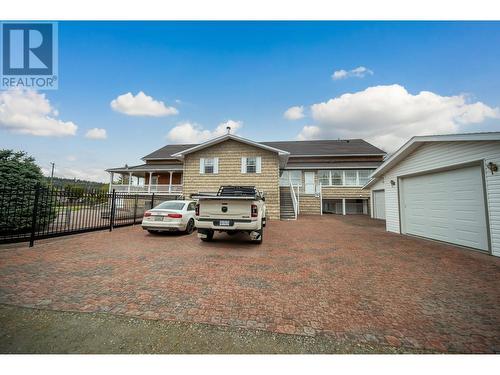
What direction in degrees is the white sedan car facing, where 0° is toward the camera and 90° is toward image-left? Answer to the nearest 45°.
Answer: approximately 225°

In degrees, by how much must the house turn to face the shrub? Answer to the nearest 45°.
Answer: approximately 45° to its right

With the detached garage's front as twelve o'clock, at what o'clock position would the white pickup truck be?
The white pickup truck is roughly at 12 o'clock from the detached garage.

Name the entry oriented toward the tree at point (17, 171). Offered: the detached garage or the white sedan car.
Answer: the detached garage

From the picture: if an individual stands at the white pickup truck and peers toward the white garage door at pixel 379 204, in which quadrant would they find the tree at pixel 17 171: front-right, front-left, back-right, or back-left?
back-left

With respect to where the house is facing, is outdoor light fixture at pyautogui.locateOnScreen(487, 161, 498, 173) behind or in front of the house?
in front

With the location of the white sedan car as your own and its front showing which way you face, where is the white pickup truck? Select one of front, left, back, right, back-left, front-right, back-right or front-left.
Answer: right

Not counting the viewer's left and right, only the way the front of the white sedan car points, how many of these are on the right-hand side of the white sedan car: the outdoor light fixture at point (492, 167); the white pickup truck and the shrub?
2

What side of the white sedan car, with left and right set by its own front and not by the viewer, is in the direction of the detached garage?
right

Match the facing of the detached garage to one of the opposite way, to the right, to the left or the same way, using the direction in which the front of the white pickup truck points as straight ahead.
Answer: to the left

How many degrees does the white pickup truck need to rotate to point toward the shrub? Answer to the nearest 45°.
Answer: approximately 90° to its left

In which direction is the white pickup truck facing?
away from the camera

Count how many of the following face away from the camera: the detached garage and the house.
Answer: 0

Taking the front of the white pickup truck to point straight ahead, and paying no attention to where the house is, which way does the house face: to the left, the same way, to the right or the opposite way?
the opposite way

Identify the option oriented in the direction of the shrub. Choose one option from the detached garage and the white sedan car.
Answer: the detached garage

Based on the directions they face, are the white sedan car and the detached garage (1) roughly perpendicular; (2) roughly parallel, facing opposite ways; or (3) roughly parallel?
roughly perpendicular

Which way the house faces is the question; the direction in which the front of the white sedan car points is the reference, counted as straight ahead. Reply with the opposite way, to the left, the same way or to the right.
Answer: the opposite way

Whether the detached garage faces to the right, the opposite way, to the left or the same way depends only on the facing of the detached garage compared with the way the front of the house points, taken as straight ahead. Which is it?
to the right
